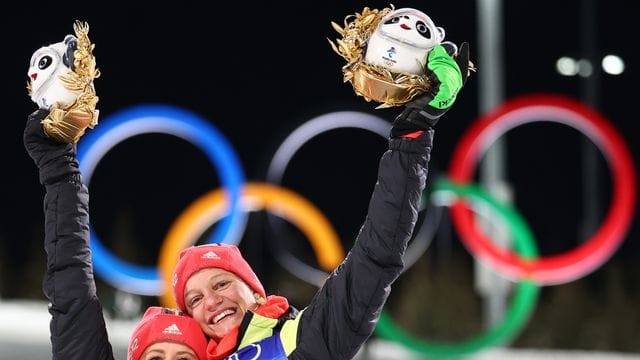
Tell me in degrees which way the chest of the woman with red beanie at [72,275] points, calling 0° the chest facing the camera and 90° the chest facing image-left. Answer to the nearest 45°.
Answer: approximately 0°

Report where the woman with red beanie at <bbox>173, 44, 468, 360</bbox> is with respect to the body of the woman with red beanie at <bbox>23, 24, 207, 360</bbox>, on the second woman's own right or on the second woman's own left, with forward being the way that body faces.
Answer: on the second woman's own left
